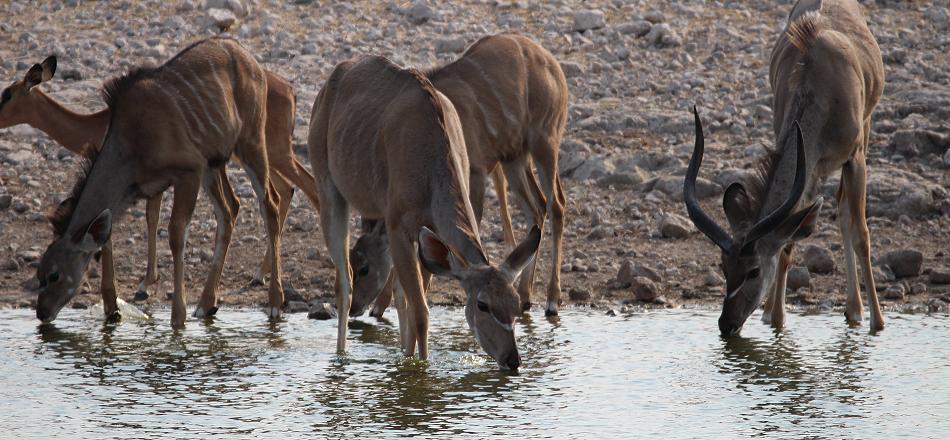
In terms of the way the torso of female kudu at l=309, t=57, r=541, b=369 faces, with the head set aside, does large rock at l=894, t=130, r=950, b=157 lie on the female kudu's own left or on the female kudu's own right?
on the female kudu's own left

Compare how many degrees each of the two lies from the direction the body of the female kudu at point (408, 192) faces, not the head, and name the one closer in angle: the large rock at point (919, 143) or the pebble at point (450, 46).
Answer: the large rock

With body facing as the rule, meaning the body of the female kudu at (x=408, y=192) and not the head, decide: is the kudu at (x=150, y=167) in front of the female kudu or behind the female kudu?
behind

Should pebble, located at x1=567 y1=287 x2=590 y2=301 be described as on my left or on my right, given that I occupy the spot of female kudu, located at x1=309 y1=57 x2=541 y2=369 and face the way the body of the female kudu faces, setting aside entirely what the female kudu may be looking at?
on my left

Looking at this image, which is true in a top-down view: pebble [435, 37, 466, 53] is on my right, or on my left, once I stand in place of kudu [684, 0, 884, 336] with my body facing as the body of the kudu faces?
on my right

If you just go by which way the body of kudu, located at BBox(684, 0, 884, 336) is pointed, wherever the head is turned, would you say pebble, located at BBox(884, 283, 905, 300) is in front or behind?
behind

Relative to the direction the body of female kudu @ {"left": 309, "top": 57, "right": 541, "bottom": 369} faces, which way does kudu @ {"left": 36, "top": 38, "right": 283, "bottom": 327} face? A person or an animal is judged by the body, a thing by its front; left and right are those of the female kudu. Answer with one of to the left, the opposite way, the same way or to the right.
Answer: to the right

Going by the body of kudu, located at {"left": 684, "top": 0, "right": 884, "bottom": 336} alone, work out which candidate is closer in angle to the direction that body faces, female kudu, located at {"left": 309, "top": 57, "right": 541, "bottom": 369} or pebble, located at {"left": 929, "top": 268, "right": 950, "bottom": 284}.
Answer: the female kudu

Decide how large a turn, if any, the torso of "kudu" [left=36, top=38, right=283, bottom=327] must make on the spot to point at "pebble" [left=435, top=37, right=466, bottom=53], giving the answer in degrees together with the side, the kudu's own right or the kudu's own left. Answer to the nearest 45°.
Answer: approximately 180°

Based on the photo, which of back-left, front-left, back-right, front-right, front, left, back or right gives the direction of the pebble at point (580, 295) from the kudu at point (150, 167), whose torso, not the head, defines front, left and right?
back-left

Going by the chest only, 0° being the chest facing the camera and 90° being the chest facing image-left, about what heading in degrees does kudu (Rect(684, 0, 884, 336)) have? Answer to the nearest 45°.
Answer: approximately 45°
